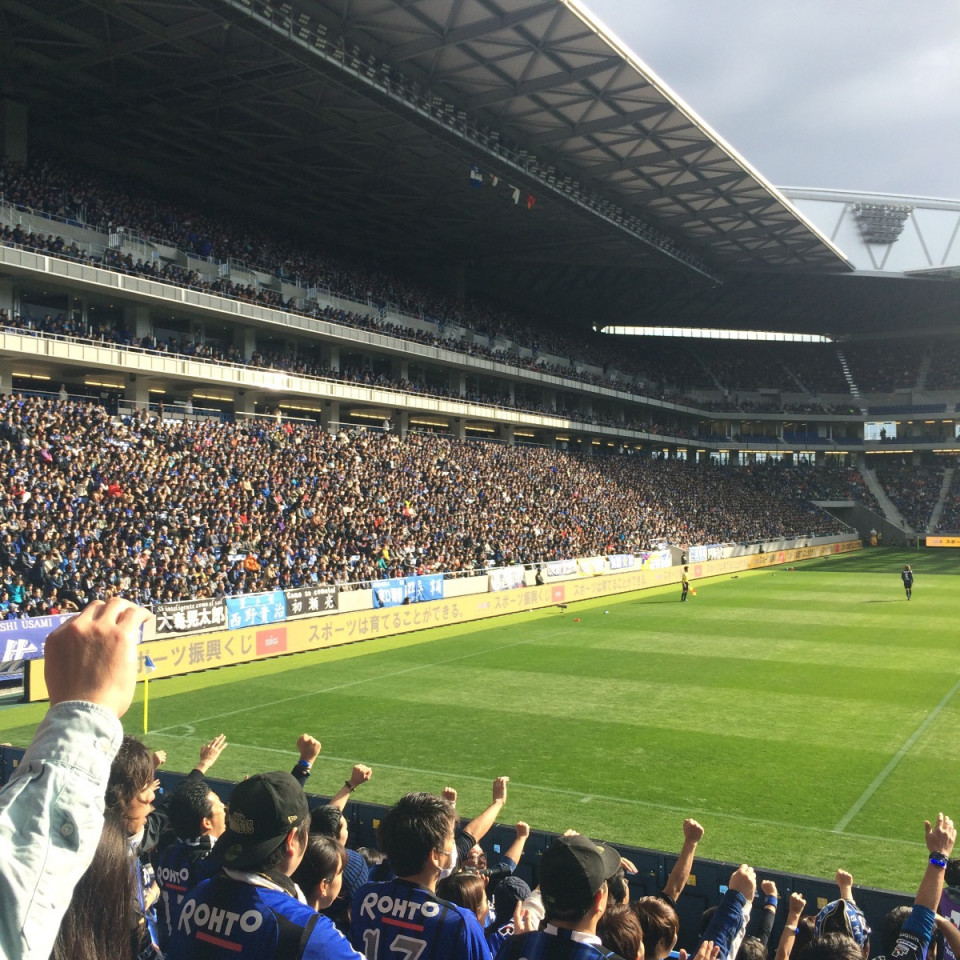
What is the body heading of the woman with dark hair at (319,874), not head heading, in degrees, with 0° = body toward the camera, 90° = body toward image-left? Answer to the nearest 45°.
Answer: approximately 225°

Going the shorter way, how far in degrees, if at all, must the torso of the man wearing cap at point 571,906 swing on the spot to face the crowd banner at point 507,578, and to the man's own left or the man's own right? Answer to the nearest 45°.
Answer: approximately 45° to the man's own left

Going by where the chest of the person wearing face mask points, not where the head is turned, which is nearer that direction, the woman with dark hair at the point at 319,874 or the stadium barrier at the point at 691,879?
the stadium barrier

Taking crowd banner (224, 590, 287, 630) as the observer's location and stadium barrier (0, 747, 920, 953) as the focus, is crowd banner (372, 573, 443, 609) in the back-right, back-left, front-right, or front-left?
back-left

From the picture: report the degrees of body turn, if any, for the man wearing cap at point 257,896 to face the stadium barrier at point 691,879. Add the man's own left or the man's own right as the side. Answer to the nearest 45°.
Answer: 0° — they already face it

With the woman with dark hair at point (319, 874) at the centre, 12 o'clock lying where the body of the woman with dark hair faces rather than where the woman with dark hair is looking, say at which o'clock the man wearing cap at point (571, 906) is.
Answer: The man wearing cap is roughly at 3 o'clock from the woman with dark hair.

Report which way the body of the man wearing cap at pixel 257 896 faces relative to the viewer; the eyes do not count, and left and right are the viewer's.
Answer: facing away from the viewer and to the right of the viewer

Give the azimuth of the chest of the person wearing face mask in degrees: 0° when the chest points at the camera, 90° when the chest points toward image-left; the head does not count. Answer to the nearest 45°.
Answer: approximately 225°

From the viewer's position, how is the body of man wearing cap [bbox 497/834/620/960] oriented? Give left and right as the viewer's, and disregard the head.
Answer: facing away from the viewer and to the right of the viewer

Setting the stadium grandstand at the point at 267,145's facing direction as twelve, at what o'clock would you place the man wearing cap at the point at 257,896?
The man wearing cap is roughly at 1 o'clock from the stadium grandstand.
